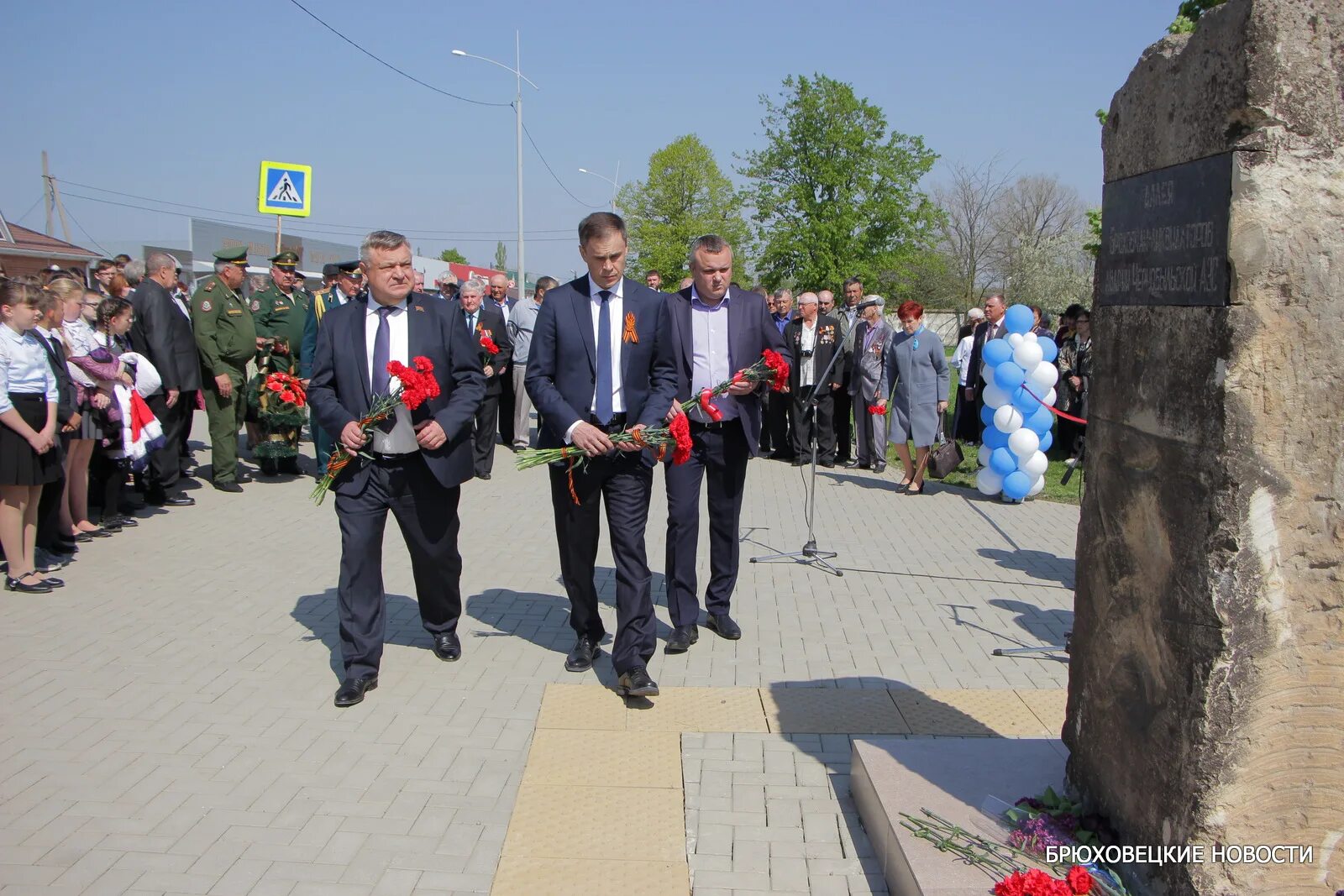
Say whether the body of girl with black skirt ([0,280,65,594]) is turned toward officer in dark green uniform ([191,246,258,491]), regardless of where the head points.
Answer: no

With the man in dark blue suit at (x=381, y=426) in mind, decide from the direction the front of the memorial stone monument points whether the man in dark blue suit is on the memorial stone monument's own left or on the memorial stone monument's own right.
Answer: on the memorial stone monument's own right

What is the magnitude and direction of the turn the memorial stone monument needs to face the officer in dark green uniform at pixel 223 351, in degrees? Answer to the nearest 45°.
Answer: approximately 90° to its right

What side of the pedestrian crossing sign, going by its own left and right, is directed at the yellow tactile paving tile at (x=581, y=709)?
front

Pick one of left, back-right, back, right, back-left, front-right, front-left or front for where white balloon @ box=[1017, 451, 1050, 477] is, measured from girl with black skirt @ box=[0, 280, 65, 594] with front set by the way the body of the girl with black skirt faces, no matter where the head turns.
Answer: front-left

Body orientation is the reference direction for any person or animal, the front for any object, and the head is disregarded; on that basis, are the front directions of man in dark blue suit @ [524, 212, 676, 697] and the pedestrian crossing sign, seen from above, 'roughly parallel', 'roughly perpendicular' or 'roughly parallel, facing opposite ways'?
roughly parallel

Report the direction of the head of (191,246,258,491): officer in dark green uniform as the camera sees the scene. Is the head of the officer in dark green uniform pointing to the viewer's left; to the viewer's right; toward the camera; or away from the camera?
to the viewer's right

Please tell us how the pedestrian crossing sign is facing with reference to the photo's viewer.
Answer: facing the viewer

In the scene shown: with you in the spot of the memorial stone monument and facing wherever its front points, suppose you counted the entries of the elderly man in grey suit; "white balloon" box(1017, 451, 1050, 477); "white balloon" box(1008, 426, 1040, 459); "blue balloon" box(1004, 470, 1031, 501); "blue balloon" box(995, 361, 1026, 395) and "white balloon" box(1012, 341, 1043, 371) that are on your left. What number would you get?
0

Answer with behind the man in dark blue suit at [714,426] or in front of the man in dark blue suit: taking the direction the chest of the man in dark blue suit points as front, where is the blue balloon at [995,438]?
behind

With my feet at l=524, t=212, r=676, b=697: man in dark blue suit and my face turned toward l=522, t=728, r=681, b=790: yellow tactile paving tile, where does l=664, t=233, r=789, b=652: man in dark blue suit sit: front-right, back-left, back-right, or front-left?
back-left

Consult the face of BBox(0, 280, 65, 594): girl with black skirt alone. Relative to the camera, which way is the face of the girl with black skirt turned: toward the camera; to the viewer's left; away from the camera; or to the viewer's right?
to the viewer's right

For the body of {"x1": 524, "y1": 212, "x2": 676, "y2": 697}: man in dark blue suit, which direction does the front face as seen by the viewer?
toward the camera

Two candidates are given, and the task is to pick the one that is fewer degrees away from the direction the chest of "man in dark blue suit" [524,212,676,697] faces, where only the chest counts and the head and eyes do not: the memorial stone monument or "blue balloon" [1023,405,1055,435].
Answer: the memorial stone monument

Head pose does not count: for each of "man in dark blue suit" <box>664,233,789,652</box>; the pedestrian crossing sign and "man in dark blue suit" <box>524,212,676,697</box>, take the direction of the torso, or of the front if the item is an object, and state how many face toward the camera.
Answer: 3

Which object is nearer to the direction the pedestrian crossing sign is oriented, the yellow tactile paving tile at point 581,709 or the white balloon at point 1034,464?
the yellow tactile paving tile

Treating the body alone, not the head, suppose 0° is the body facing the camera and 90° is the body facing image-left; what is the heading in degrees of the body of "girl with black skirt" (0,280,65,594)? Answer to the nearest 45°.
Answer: approximately 315°
